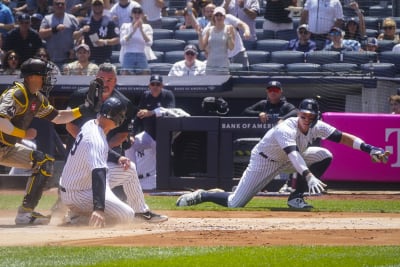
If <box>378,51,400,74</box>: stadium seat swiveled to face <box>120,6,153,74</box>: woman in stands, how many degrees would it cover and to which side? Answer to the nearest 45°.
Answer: approximately 90° to its right

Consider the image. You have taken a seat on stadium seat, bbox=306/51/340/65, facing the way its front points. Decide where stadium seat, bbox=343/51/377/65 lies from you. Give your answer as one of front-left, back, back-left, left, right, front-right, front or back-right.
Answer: left

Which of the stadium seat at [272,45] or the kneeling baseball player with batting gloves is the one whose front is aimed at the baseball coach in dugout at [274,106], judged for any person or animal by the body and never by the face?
the stadium seat

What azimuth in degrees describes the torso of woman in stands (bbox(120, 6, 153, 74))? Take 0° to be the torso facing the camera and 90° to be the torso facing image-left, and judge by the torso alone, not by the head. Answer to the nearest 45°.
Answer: approximately 0°

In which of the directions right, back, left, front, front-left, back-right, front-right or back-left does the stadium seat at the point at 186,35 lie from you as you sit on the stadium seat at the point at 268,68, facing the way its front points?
back-right

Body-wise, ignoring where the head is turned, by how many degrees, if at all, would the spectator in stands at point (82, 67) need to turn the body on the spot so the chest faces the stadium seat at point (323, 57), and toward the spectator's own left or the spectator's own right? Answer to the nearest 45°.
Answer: approximately 90° to the spectator's own left

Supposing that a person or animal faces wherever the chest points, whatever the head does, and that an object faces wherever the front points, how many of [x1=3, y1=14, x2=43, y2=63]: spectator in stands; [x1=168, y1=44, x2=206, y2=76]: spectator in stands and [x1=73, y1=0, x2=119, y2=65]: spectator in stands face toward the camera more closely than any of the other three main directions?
3

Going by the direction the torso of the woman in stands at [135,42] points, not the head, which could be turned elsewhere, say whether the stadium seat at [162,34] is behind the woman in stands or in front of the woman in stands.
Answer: behind

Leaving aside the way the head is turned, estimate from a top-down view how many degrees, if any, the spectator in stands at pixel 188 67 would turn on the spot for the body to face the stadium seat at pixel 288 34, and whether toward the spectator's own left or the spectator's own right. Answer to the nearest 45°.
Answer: approximately 135° to the spectator's own left

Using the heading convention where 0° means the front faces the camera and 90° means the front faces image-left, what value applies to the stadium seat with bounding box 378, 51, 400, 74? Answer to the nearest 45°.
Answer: approximately 0°

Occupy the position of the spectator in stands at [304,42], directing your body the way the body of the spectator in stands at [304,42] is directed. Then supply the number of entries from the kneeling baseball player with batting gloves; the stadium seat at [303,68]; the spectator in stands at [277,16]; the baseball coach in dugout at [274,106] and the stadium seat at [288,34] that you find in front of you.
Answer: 3

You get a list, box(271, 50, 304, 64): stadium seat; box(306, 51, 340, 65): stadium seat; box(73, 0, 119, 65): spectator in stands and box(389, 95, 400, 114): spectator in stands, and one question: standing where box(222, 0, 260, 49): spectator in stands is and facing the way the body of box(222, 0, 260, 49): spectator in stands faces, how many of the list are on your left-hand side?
3

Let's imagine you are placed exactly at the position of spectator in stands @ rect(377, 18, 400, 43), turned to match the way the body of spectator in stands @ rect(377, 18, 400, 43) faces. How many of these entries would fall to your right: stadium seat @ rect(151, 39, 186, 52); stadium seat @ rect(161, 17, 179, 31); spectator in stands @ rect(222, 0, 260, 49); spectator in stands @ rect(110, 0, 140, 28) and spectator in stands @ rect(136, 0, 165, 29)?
5

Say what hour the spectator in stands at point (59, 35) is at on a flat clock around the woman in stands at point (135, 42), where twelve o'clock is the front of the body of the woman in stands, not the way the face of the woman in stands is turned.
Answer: The spectator in stands is roughly at 4 o'clock from the woman in stands.
